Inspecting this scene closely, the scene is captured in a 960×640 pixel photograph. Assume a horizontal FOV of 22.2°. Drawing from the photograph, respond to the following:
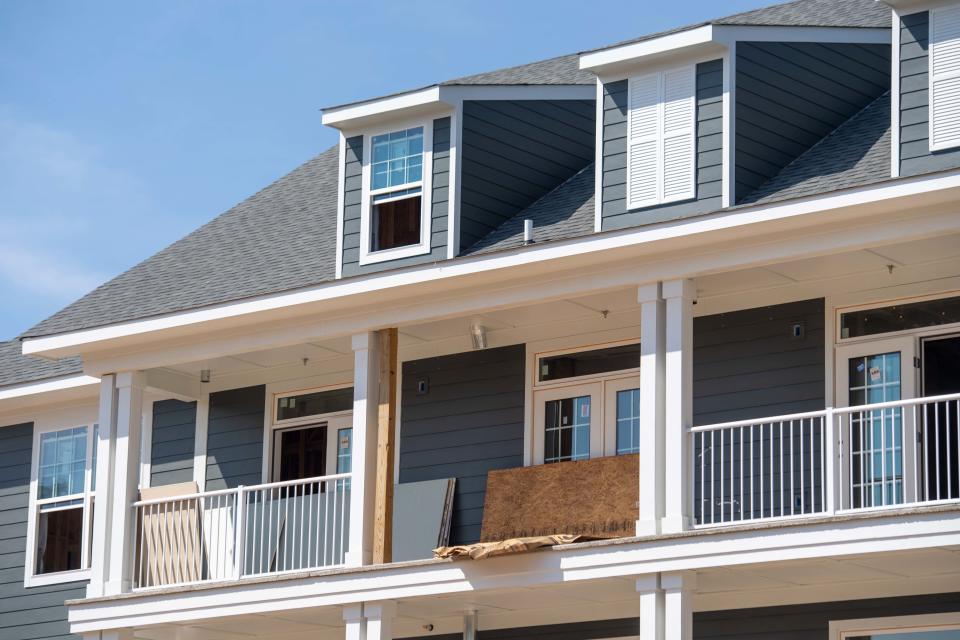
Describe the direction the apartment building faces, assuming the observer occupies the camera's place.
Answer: facing the viewer and to the left of the viewer
